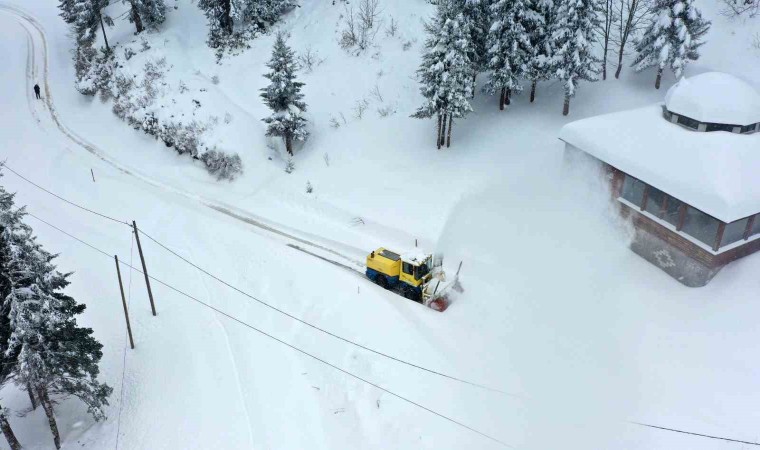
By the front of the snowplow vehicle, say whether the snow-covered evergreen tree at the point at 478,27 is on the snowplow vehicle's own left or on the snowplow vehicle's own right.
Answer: on the snowplow vehicle's own left

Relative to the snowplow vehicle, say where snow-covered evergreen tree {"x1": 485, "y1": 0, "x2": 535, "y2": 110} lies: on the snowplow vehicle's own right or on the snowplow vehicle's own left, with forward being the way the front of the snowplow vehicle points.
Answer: on the snowplow vehicle's own left

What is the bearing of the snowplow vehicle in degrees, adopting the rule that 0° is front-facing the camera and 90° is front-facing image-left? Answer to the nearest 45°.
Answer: approximately 315°

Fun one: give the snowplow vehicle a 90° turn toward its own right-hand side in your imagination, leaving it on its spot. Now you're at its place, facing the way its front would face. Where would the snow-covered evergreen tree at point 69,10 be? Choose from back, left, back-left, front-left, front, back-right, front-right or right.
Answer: right

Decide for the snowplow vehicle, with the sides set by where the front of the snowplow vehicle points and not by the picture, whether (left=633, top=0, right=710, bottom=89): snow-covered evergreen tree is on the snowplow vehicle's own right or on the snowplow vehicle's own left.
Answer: on the snowplow vehicle's own left

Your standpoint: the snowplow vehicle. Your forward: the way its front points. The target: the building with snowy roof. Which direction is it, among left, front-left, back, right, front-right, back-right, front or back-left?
front-left

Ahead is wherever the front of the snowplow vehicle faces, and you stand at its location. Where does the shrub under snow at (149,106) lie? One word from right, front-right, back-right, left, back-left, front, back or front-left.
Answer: back

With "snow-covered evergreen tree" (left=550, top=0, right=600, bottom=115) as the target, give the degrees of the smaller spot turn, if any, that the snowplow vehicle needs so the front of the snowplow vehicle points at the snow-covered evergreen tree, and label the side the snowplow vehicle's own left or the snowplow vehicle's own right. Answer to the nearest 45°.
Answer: approximately 90° to the snowplow vehicle's own left

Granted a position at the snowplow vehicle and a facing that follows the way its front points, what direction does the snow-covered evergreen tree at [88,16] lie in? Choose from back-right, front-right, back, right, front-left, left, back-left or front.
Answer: back

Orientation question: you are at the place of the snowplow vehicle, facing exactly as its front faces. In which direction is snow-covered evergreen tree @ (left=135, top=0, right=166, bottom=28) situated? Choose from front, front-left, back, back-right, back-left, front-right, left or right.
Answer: back

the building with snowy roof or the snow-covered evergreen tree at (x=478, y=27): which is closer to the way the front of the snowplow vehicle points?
the building with snowy roof

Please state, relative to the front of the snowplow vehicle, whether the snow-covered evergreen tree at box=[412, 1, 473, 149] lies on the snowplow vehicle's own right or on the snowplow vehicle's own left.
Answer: on the snowplow vehicle's own left
